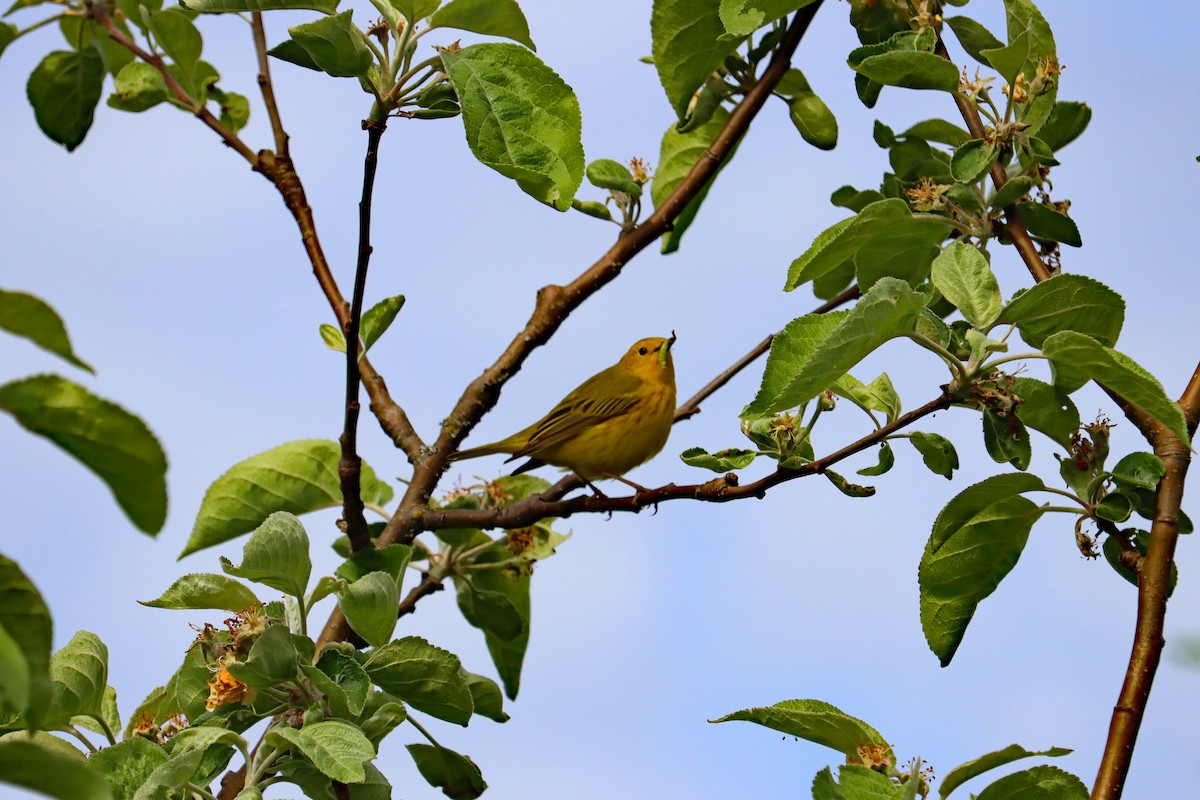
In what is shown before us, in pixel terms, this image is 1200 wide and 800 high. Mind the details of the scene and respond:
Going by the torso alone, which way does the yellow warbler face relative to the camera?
to the viewer's right
